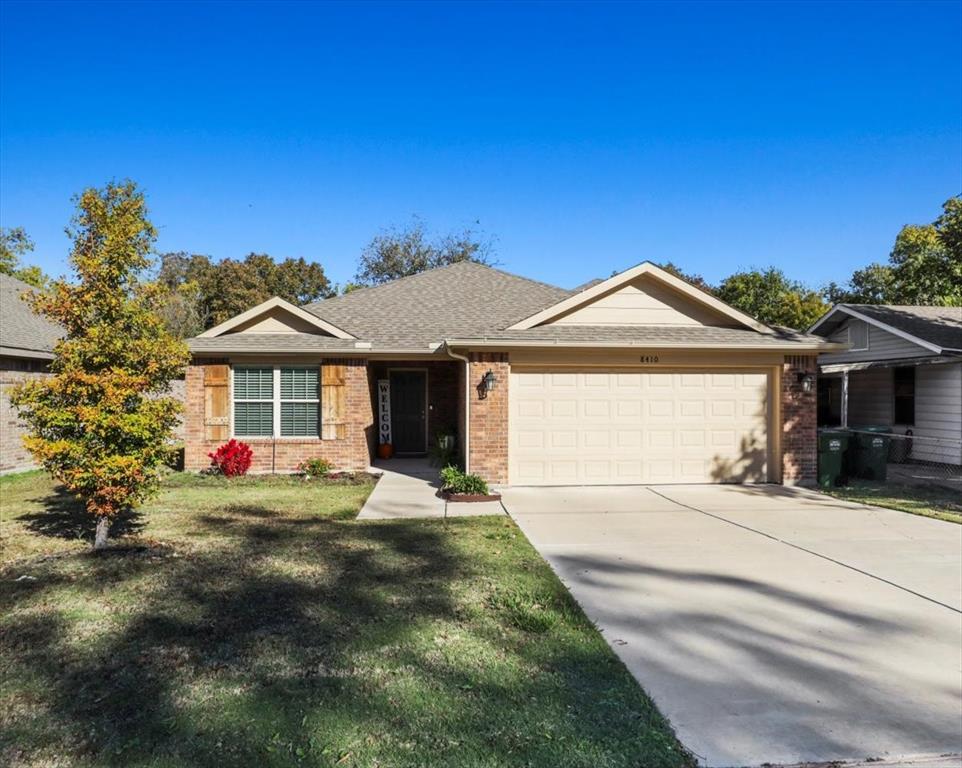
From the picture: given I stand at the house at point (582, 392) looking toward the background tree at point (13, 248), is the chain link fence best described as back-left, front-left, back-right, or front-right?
back-right

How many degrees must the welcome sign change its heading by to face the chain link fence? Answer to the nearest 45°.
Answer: approximately 90° to its left

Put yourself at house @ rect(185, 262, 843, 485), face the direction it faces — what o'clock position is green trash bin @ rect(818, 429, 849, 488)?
The green trash bin is roughly at 9 o'clock from the house.

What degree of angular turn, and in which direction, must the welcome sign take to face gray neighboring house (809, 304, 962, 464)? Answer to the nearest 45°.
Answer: approximately 90° to its left

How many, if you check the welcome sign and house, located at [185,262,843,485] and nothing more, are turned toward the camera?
2

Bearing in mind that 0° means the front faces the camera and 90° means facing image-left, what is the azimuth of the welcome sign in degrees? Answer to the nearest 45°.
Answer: approximately 0°

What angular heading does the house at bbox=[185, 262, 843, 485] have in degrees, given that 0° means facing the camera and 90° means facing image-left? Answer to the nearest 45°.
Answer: approximately 0°

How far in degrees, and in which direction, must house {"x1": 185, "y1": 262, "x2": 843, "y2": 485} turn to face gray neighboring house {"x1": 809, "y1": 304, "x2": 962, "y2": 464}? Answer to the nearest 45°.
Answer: approximately 135° to its left

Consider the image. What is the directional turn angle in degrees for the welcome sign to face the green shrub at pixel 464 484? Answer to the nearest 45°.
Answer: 0° — it already faces it

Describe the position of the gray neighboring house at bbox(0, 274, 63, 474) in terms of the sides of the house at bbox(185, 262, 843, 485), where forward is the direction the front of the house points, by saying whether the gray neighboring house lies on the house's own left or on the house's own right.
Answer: on the house's own right

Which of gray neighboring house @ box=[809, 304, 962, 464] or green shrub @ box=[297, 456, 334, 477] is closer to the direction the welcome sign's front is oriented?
the green shrub
